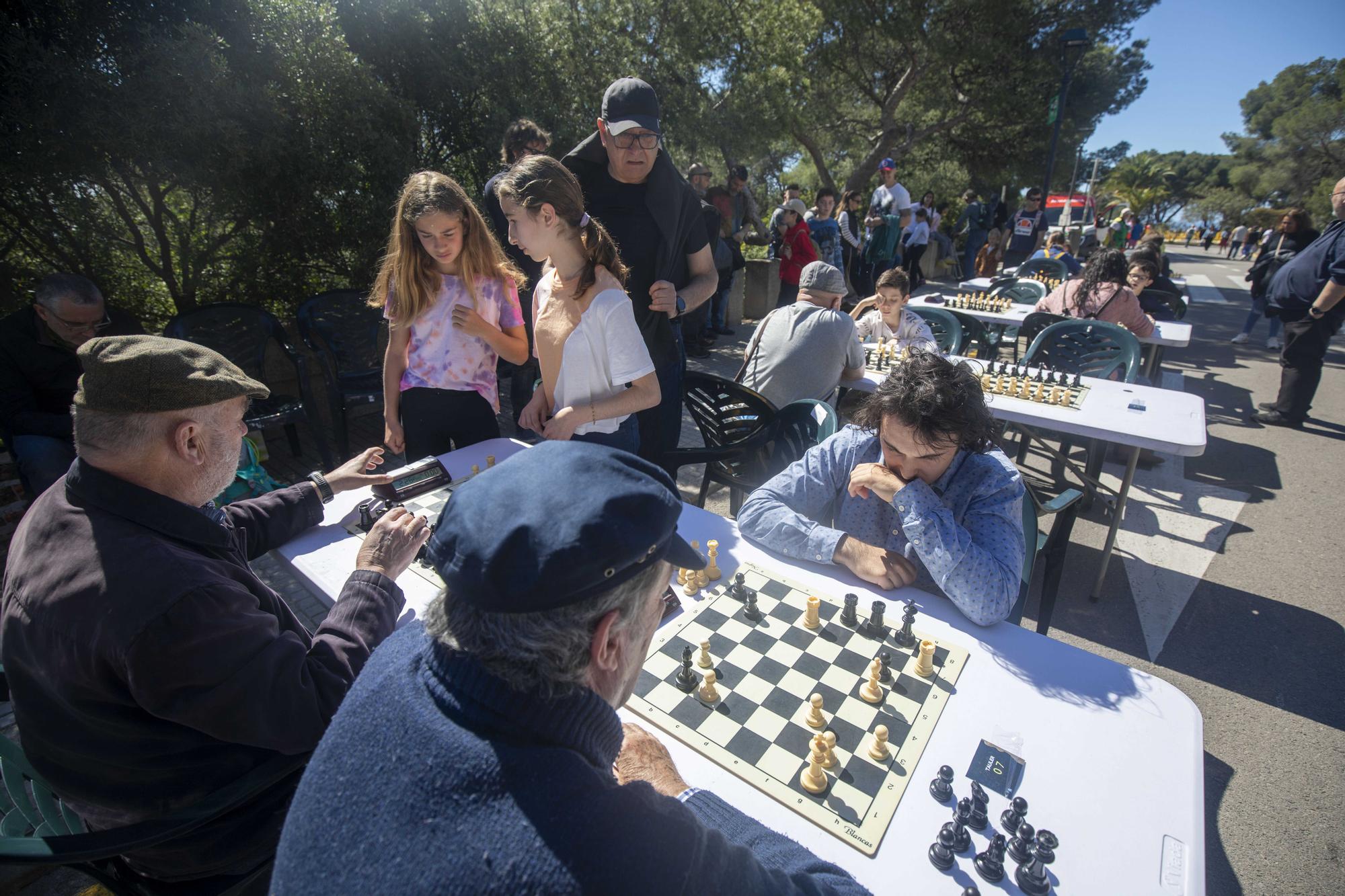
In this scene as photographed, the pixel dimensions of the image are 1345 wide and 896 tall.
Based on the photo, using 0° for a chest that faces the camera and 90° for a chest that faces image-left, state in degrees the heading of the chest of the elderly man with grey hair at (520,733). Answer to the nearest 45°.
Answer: approximately 225°

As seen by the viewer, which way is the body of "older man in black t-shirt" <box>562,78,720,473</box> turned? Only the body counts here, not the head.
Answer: toward the camera

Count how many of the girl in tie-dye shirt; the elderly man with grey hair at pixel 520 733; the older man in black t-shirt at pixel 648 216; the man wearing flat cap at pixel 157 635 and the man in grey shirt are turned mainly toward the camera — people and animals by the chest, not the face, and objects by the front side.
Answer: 2

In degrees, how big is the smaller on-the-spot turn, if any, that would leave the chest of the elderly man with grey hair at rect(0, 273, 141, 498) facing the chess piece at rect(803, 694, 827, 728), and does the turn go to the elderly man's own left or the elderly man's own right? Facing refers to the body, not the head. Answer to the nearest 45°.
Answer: approximately 45° to the elderly man's own right

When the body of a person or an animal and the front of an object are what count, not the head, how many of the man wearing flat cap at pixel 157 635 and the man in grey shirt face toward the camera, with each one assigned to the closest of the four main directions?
0

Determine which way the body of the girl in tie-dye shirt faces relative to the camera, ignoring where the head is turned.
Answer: toward the camera

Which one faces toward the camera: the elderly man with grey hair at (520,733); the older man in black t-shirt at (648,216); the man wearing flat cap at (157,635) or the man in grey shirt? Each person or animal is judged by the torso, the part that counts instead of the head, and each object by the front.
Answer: the older man in black t-shirt

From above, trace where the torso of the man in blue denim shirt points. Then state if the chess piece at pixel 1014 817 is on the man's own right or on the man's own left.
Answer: on the man's own left

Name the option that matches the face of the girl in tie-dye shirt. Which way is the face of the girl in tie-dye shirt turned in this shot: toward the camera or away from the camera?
toward the camera

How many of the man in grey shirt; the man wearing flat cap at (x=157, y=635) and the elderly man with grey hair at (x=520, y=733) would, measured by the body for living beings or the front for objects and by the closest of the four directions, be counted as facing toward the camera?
0

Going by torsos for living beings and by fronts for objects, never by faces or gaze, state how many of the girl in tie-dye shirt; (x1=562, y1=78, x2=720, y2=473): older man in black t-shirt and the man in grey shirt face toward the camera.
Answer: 2

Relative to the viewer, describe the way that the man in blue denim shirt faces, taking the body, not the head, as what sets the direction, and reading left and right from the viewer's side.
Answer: facing the viewer and to the left of the viewer

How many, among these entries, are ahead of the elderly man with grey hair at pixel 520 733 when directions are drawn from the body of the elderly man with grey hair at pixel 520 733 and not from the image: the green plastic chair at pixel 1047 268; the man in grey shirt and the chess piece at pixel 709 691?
3

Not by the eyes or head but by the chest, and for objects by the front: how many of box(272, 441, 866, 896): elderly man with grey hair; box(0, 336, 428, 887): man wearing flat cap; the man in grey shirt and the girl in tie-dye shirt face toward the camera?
1

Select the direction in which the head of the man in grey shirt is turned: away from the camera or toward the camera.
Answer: away from the camera

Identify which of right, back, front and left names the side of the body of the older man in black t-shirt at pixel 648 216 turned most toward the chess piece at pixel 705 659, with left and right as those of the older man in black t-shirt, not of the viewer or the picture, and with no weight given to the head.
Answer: front

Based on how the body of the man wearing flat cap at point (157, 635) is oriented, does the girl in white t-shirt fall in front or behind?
in front

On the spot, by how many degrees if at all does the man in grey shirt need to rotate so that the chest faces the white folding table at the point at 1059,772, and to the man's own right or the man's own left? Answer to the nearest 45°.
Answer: approximately 135° to the man's own right

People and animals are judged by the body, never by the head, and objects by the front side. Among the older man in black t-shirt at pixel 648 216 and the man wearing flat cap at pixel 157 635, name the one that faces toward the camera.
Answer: the older man in black t-shirt

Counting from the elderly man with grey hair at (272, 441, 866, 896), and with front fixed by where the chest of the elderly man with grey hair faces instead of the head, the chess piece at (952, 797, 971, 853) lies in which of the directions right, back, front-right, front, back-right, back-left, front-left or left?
front-right

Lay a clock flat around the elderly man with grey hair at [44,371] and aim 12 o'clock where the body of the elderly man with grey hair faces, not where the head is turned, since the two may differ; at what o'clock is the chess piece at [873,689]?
The chess piece is roughly at 1 o'clock from the elderly man with grey hair.
